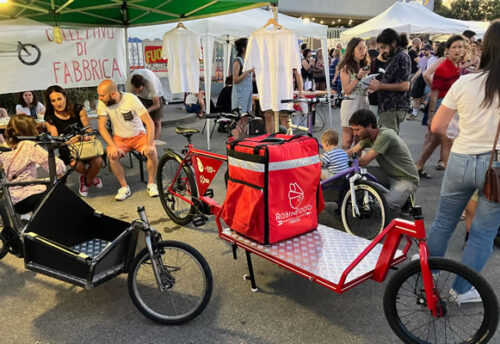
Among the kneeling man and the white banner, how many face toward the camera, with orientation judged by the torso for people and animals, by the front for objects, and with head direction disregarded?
1

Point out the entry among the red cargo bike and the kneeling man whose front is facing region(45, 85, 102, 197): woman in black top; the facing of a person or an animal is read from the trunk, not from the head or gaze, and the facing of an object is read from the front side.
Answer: the kneeling man

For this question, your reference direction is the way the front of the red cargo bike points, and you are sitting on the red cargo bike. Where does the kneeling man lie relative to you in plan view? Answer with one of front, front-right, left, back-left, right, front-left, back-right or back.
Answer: back-left

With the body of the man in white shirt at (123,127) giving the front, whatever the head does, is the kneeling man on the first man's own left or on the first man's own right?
on the first man's own left

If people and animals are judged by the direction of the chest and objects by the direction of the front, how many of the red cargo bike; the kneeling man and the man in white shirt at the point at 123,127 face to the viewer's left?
1

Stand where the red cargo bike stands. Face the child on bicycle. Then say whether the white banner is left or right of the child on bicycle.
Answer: left

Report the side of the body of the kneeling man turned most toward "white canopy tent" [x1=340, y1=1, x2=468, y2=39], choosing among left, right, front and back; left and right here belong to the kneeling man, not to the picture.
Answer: right

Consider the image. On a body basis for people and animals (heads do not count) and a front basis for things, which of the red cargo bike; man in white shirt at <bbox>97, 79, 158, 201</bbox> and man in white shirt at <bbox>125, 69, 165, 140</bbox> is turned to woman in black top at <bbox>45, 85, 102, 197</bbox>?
man in white shirt at <bbox>125, 69, 165, 140</bbox>

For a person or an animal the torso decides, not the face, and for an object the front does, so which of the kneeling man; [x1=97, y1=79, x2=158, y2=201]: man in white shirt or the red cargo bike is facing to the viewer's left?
the kneeling man

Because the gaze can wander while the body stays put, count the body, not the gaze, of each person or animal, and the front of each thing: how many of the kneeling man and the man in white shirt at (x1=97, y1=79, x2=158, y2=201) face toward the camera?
1

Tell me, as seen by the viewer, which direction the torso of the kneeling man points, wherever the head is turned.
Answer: to the viewer's left

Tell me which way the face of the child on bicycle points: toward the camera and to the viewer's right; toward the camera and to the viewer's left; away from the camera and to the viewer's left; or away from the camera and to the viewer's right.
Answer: away from the camera and to the viewer's left

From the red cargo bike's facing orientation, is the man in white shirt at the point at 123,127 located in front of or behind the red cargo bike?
behind

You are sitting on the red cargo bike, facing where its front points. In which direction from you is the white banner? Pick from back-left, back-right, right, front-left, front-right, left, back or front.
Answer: back
